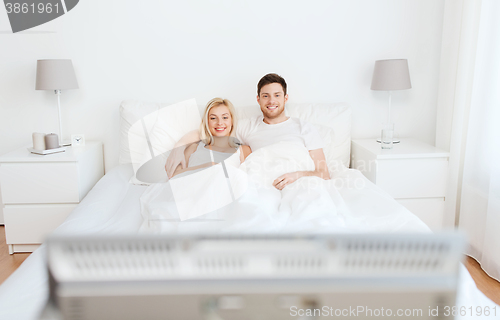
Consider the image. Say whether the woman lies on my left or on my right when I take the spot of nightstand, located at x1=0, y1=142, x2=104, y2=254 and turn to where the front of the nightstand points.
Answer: on my left

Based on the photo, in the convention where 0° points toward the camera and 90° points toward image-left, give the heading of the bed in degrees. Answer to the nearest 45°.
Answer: approximately 0°

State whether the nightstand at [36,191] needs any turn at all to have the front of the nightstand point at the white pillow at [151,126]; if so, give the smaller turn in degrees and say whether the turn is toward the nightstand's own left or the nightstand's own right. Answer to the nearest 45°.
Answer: approximately 90° to the nightstand's own left

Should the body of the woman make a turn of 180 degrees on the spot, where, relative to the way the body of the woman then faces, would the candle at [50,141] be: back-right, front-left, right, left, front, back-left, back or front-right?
left

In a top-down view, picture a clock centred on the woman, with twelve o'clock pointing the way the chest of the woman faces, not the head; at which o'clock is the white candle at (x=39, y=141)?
The white candle is roughly at 3 o'clock from the woman.

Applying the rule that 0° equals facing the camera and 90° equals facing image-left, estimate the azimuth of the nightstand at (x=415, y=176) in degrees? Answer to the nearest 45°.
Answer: approximately 0°

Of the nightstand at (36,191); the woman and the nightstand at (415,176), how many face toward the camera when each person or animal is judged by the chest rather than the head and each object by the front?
3

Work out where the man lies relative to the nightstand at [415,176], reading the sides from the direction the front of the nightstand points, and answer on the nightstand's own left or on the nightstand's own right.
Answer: on the nightstand's own right

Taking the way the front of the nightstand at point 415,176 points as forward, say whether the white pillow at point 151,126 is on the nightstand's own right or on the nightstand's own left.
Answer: on the nightstand's own right
